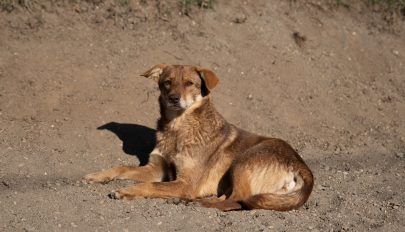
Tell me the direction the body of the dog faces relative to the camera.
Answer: to the viewer's left

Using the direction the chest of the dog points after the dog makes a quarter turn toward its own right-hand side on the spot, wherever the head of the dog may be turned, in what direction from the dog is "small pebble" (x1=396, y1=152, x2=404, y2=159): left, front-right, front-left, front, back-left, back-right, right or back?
front-right
